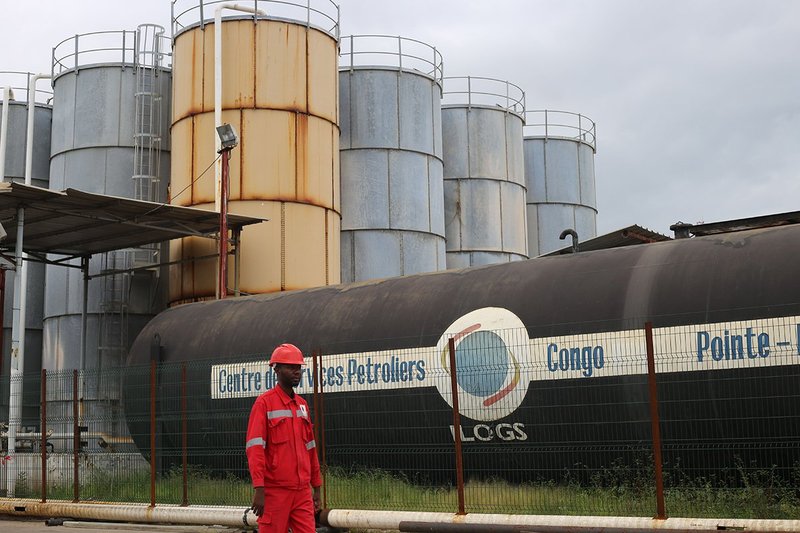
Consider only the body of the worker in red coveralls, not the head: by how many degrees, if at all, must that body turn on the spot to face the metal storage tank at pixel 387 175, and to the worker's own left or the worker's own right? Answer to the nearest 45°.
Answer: approximately 135° to the worker's own left

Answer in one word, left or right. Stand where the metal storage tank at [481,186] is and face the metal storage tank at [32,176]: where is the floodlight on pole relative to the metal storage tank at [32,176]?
left

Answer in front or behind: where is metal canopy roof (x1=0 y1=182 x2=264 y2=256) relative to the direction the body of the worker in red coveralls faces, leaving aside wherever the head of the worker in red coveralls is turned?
behind

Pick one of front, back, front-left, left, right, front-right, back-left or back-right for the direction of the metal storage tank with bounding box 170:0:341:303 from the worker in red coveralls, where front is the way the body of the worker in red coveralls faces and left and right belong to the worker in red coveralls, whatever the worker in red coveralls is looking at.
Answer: back-left
